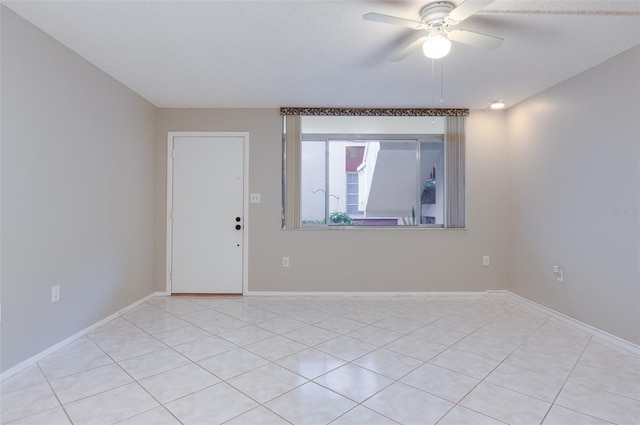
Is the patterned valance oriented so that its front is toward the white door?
no

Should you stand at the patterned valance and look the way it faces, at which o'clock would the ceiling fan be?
The ceiling fan is roughly at 12 o'clock from the patterned valance.

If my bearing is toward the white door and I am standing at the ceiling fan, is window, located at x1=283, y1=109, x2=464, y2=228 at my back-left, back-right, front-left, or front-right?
front-right

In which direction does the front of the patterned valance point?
toward the camera

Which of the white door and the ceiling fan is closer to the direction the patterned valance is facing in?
the ceiling fan

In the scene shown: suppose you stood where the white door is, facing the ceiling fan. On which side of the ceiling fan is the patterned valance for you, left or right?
left
